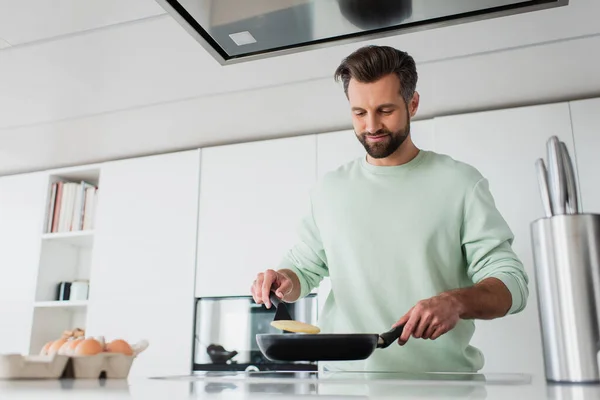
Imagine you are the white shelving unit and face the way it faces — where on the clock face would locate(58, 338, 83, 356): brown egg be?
The brown egg is roughly at 12 o'clock from the white shelving unit.

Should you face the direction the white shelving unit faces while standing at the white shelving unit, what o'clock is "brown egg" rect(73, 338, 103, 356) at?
The brown egg is roughly at 12 o'clock from the white shelving unit.

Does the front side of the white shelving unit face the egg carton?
yes

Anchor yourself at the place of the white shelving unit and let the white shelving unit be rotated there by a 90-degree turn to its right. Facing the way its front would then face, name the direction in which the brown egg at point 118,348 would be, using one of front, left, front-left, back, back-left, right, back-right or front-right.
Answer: left

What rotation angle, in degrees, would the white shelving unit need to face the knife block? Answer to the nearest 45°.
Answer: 0° — it already faces it

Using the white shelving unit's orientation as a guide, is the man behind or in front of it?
in front

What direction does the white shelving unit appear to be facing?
toward the camera

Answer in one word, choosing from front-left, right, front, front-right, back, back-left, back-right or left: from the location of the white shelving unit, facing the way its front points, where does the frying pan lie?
front

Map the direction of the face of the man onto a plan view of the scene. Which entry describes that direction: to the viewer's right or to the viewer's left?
to the viewer's left
